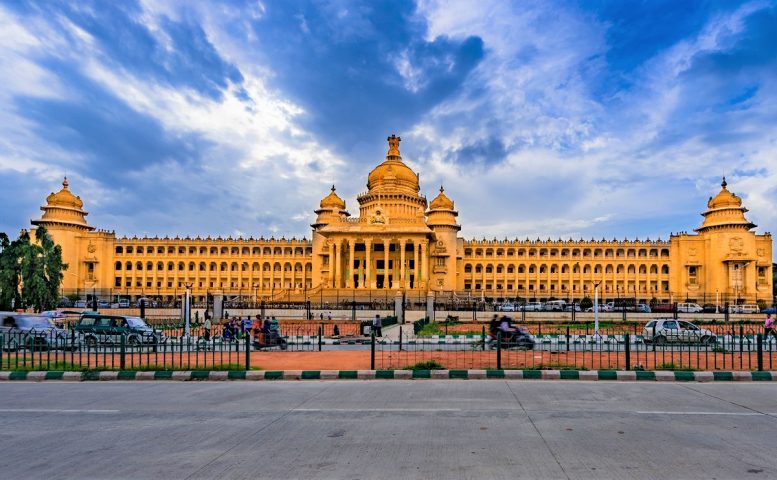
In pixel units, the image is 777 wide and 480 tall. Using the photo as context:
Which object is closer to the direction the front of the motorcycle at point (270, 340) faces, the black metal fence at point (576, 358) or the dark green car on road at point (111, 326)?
the black metal fence

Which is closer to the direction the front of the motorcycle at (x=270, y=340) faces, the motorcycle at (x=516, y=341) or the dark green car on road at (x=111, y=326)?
the motorcycle

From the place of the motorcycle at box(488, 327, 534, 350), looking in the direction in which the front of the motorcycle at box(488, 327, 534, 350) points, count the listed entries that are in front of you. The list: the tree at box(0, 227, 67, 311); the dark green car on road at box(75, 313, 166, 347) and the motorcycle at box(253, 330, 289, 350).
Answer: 0

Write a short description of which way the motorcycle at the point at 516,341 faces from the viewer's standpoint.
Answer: facing to the right of the viewer

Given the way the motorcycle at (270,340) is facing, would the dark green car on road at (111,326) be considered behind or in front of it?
behind

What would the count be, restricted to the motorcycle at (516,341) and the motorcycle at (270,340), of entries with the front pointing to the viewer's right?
2

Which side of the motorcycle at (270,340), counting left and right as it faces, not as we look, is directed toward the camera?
right

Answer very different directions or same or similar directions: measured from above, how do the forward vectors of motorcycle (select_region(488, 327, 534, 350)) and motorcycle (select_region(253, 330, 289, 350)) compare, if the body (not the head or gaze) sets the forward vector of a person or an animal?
same or similar directions

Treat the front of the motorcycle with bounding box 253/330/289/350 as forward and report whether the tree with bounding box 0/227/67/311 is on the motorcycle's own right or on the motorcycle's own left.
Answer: on the motorcycle's own left

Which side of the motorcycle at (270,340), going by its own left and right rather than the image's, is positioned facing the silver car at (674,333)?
front

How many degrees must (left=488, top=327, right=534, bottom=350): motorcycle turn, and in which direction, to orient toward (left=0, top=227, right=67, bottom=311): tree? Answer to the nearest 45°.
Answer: approximately 135° to its left
